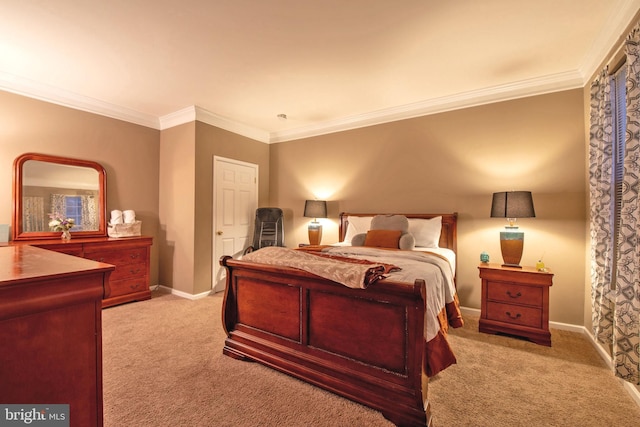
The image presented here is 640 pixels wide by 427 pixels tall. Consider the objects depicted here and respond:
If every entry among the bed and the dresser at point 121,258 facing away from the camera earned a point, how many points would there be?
0

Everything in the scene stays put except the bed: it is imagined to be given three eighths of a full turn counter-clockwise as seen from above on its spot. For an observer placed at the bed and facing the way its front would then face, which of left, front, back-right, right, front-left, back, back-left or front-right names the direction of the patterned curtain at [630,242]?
front

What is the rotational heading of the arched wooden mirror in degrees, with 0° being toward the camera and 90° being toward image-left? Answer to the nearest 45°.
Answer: approximately 315°

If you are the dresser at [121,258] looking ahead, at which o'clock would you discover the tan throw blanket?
The tan throw blanket is roughly at 11 o'clock from the dresser.

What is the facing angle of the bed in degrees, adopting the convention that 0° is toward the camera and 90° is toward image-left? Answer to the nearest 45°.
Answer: approximately 45°

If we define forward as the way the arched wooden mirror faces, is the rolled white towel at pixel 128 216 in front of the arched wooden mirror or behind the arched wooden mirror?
in front

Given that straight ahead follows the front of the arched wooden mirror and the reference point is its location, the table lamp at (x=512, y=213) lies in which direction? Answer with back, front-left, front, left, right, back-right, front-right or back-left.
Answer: front

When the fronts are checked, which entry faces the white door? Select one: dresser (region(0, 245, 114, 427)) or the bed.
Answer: the dresser

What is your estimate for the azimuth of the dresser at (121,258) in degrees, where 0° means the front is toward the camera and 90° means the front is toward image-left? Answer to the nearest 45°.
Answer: approximately 315°

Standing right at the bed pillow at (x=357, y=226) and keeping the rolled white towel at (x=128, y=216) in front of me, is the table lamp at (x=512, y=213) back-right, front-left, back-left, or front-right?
back-left

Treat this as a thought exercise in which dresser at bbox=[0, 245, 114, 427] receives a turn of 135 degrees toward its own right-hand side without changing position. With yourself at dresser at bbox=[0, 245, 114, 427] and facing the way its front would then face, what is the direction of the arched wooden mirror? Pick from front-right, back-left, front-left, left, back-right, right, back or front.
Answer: back

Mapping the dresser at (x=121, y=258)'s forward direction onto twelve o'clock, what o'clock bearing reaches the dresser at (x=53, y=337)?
the dresser at (x=53, y=337) is roughly at 2 o'clock from the dresser at (x=121, y=258).

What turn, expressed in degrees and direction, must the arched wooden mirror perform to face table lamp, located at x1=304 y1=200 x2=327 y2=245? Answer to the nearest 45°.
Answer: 0° — it already faces it

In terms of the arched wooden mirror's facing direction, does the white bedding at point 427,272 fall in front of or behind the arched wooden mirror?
in front

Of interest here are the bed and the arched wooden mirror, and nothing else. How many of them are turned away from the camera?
0

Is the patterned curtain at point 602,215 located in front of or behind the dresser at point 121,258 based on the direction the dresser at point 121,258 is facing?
in front
